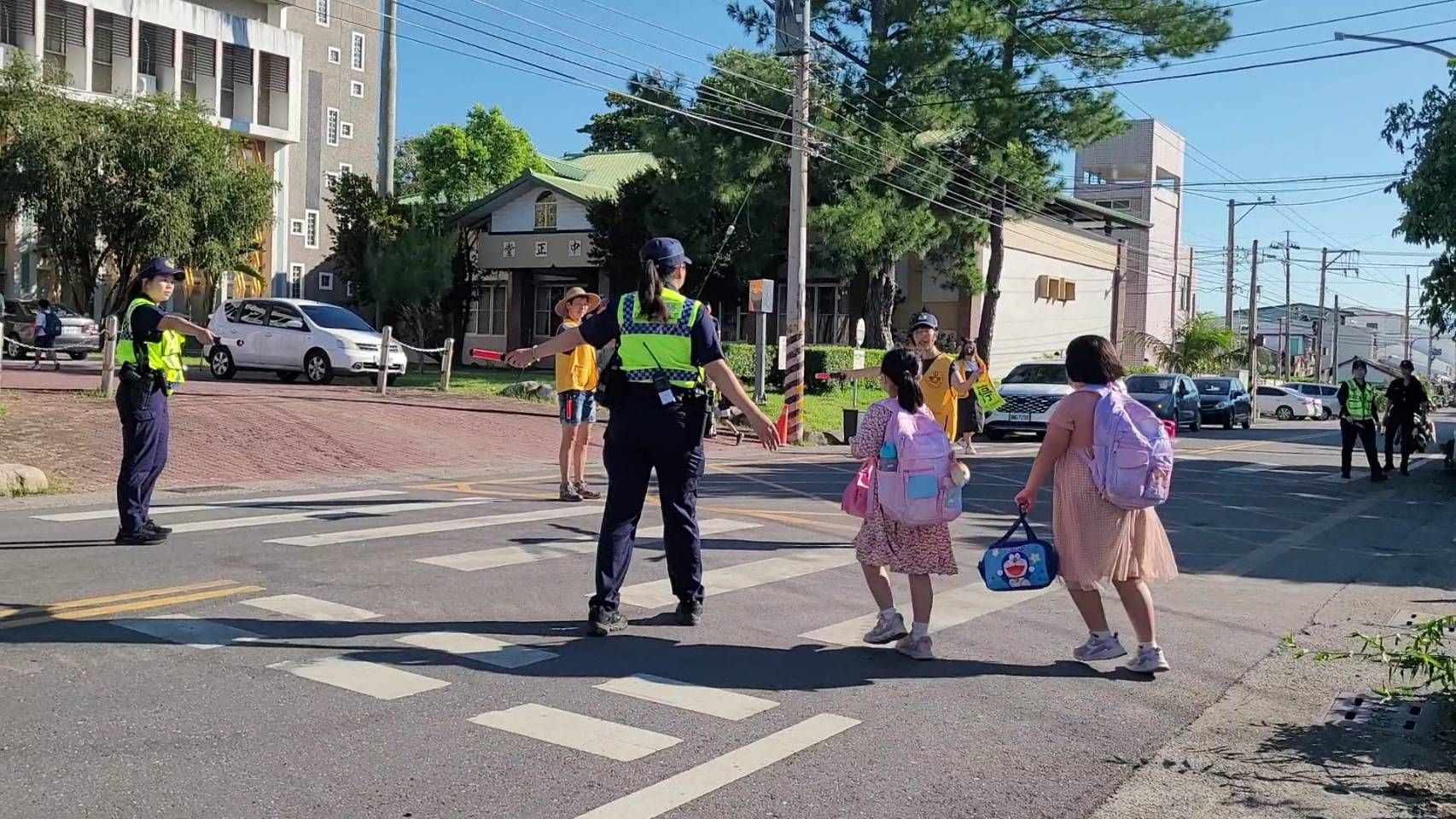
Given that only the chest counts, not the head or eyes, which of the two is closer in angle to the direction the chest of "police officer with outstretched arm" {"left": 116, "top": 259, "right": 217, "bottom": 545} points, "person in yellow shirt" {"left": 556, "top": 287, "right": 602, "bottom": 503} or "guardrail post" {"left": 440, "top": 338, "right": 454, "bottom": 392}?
the person in yellow shirt

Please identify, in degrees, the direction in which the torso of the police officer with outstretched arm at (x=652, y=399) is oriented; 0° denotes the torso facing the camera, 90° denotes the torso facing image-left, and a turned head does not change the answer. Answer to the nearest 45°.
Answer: approximately 180°

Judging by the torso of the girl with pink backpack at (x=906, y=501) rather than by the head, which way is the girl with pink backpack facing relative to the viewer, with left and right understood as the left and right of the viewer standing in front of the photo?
facing away from the viewer and to the left of the viewer

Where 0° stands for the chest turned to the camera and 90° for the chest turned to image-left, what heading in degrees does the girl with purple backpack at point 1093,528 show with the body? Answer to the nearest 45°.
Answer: approximately 135°

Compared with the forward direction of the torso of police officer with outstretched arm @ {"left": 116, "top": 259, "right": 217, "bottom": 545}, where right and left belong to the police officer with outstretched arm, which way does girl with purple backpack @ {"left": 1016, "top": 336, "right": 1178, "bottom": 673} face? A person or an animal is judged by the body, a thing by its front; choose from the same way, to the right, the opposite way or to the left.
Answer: to the left

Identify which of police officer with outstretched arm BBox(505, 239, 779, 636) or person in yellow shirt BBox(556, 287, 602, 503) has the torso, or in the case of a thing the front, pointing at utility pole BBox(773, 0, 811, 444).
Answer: the police officer with outstretched arm

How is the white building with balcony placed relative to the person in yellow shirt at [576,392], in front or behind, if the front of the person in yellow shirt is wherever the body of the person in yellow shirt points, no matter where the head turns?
behind

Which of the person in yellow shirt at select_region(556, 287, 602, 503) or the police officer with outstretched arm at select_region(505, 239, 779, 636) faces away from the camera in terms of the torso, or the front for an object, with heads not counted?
the police officer with outstretched arm

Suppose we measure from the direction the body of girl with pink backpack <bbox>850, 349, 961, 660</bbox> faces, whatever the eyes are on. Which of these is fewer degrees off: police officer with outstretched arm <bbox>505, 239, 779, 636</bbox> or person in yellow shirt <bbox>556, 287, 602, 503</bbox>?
the person in yellow shirt

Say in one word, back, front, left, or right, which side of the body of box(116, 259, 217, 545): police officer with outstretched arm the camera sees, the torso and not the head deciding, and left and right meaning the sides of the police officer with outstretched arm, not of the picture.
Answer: right

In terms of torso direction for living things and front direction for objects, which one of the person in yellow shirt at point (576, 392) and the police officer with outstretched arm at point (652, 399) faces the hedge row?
the police officer with outstretched arm
